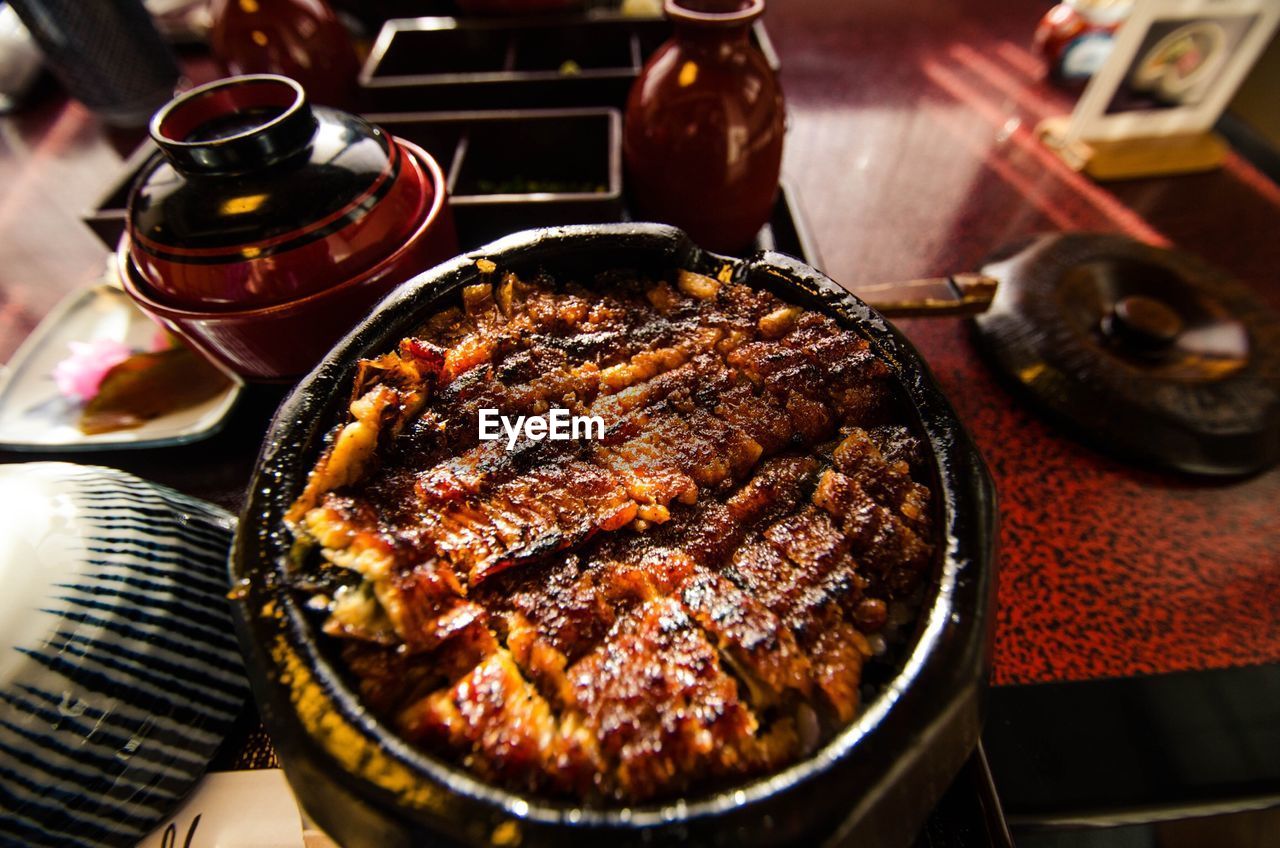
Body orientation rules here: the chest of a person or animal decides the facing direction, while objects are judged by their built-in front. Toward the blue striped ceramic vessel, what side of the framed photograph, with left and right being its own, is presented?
front

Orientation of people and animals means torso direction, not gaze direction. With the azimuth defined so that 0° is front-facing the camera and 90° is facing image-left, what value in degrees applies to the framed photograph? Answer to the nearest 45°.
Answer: approximately 0°

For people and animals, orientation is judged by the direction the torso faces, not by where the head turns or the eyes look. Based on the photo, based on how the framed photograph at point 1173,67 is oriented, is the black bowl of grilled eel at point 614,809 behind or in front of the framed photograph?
in front

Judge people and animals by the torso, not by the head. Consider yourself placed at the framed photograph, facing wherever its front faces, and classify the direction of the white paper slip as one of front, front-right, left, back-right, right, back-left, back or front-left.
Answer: front

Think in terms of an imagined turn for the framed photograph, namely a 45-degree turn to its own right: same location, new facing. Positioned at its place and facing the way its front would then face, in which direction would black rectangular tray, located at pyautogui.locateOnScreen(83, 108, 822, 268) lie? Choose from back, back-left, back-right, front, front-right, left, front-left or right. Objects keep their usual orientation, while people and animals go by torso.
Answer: front

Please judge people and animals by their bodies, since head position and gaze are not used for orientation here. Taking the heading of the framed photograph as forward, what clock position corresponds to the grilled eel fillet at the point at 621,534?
The grilled eel fillet is roughly at 12 o'clock from the framed photograph.

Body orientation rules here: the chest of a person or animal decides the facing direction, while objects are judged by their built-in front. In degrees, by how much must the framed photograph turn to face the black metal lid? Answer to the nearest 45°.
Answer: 0° — it already faces it

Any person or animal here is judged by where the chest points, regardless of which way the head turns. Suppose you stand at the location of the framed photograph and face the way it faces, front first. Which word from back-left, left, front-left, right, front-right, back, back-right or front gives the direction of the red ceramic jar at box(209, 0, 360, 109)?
front-right

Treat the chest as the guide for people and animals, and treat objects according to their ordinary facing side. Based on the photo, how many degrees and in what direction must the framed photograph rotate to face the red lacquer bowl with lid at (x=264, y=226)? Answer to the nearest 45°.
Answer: approximately 45° to its right

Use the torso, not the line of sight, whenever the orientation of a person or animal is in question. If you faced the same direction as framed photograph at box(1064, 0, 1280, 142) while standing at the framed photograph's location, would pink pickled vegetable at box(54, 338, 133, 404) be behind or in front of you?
in front

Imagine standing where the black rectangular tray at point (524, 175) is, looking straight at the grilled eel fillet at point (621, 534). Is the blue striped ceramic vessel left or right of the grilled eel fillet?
right

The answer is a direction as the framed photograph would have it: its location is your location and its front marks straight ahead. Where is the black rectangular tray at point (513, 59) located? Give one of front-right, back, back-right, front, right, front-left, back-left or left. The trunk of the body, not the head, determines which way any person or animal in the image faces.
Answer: front-right

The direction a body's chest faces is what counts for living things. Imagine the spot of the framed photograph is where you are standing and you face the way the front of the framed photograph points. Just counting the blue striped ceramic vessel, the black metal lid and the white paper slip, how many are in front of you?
3

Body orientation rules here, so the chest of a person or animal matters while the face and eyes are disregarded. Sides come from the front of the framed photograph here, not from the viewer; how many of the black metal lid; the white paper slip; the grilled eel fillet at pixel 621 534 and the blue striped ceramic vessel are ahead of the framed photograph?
4

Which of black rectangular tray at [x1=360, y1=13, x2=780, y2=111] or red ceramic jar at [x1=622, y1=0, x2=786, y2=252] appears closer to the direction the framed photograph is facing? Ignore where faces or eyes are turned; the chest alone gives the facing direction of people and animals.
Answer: the red ceramic jar
